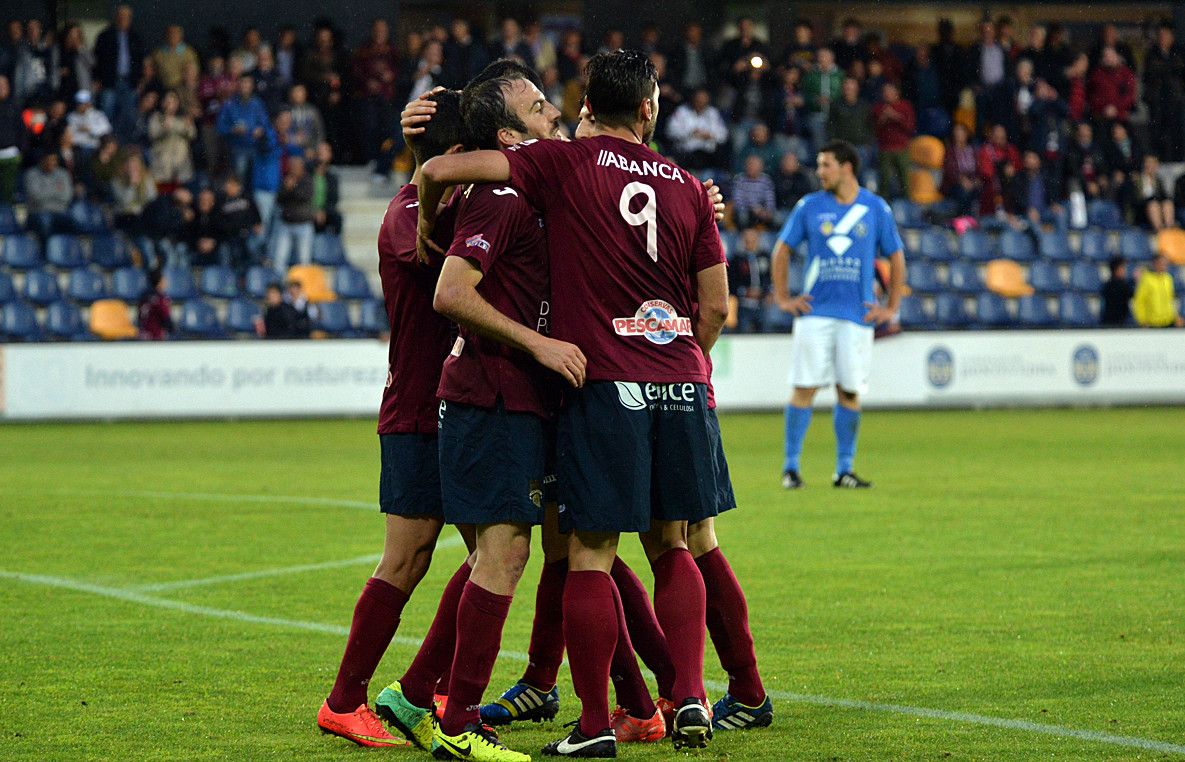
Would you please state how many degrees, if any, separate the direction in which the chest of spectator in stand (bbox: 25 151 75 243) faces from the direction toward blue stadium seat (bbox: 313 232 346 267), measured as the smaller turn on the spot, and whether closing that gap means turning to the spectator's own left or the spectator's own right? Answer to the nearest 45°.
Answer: approximately 90° to the spectator's own left

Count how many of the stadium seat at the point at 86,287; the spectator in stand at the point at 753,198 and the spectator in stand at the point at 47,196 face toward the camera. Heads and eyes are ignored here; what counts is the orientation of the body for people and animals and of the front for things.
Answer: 3

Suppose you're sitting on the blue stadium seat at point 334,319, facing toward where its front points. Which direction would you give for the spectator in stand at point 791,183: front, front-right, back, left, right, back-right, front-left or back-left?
left

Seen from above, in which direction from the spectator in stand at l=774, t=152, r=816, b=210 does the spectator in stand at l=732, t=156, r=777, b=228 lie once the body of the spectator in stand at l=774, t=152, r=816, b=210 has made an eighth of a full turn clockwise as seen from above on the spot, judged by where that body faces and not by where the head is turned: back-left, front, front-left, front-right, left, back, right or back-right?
front

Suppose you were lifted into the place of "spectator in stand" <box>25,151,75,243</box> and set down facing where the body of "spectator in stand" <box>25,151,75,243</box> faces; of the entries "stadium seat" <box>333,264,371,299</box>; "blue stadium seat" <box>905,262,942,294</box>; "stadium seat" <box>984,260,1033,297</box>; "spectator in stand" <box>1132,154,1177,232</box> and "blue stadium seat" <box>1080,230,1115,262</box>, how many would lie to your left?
5

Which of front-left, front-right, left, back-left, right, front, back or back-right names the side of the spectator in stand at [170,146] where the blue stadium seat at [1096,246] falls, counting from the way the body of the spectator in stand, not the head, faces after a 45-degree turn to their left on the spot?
front-left

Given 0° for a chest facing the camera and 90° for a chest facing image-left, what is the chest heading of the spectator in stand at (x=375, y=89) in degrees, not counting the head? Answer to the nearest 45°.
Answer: approximately 0°

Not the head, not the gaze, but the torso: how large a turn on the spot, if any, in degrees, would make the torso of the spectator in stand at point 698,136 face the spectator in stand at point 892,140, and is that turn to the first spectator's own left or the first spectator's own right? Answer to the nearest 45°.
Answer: approximately 90° to the first spectator's own left

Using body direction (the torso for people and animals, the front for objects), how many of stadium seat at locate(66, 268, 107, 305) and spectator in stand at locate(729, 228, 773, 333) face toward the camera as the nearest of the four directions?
2

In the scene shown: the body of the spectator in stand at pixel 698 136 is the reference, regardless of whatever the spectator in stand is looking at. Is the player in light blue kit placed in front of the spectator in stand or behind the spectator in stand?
in front

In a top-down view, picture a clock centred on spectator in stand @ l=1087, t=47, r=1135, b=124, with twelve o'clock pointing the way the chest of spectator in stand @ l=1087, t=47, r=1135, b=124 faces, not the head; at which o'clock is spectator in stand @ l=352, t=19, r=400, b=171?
spectator in stand @ l=352, t=19, r=400, b=171 is roughly at 2 o'clock from spectator in stand @ l=1087, t=47, r=1135, b=124.

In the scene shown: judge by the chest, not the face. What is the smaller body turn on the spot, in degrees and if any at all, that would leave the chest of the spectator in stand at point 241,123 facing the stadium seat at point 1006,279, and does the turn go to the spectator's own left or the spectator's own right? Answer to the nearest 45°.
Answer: approximately 90° to the spectator's own left
